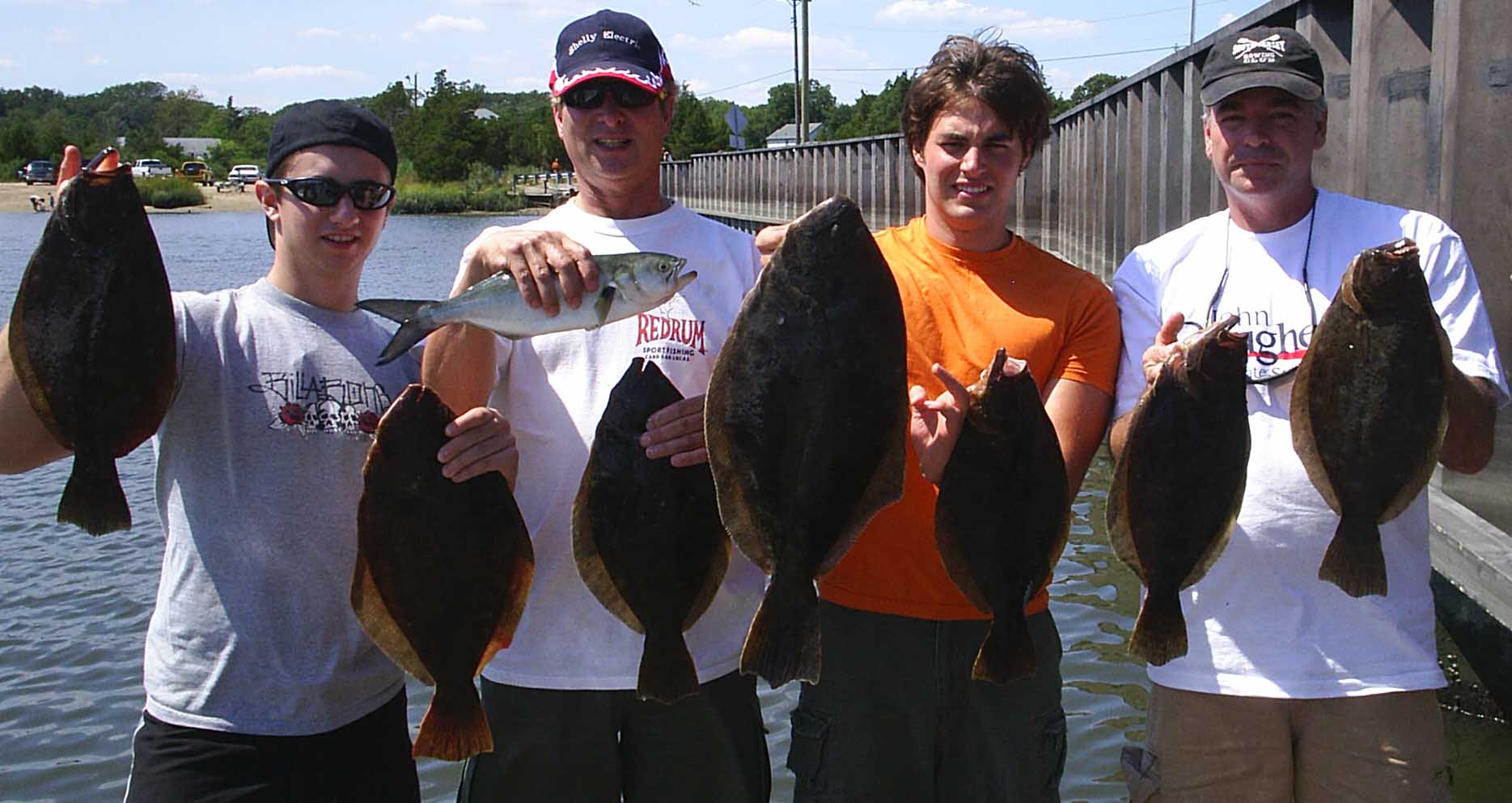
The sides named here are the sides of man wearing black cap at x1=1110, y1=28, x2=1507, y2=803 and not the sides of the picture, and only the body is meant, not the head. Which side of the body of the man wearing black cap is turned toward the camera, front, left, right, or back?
front

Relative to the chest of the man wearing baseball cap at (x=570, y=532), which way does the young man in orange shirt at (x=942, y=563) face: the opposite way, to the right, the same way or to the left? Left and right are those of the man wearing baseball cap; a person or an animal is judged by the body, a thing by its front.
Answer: the same way

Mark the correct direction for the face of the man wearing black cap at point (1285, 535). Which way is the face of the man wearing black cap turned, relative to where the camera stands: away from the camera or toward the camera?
toward the camera

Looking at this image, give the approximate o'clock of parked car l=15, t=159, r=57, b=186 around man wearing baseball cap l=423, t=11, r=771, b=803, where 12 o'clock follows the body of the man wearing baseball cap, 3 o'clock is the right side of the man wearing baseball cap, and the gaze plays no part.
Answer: The parked car is roughly at 5 o'clock from the man wearing baseball cap.

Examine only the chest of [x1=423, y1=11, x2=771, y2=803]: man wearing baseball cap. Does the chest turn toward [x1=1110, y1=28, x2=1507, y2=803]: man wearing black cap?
no

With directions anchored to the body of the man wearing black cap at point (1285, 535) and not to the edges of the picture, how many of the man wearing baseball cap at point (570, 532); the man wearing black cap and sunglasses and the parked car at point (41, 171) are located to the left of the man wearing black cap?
0

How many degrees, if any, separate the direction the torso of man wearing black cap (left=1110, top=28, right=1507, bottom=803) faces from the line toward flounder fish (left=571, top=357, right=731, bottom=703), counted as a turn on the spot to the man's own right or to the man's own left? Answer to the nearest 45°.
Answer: approximately 45° to the man's own right

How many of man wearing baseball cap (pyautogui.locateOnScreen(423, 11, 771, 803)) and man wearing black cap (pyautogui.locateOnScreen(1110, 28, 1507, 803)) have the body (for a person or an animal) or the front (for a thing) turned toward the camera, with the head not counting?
2

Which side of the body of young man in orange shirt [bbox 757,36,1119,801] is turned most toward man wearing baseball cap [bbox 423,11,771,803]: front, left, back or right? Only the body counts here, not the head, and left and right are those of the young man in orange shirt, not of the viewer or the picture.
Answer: right

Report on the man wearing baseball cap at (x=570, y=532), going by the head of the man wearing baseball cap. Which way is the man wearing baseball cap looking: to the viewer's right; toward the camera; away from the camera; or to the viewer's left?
toward the camera

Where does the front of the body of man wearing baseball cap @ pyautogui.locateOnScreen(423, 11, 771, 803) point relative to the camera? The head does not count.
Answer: toward the camera

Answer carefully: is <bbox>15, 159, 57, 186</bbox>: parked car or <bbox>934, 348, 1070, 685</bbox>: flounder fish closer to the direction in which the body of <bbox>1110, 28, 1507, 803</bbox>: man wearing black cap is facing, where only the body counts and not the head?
the flounder fish

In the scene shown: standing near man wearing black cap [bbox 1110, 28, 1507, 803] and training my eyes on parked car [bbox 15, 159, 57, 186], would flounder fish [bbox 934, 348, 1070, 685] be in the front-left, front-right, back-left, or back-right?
front-left

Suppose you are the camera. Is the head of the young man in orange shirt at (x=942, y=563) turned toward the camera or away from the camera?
toward the camera

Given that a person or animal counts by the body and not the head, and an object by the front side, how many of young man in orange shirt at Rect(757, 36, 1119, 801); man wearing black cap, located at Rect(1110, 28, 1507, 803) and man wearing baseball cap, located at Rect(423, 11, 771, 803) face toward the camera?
3

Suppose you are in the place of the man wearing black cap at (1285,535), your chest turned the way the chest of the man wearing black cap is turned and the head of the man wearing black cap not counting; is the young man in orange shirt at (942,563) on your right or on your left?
on your right
